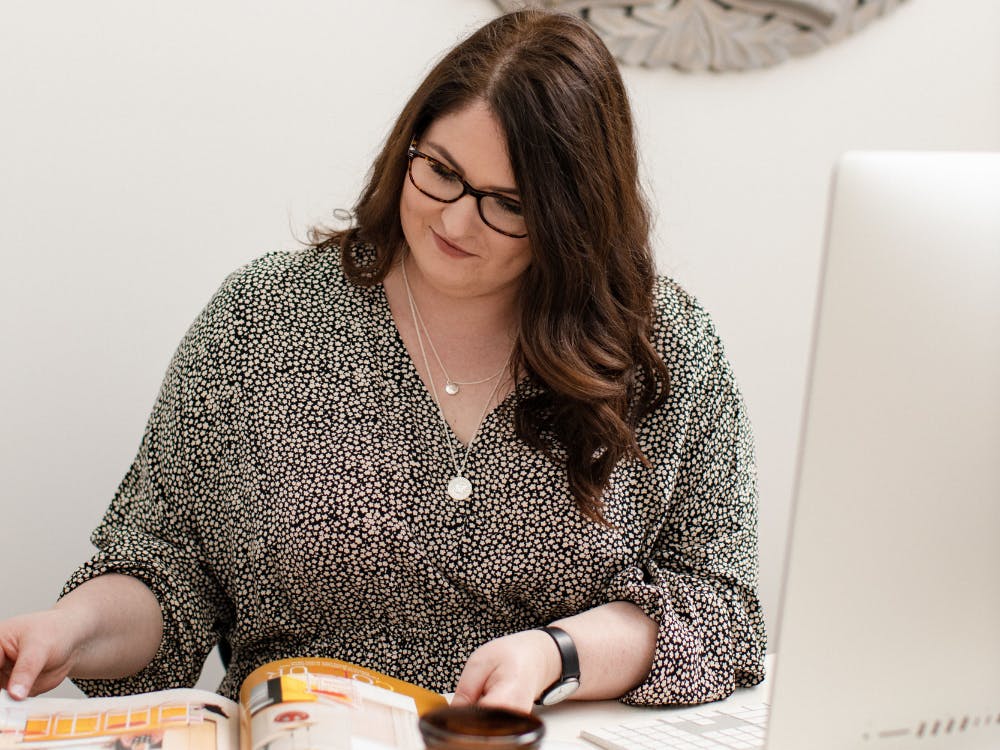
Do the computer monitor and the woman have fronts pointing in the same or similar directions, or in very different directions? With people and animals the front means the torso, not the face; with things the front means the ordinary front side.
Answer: very different directions

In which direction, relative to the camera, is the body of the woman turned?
toward the camera

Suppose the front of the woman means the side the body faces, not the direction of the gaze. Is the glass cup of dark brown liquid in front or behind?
in front

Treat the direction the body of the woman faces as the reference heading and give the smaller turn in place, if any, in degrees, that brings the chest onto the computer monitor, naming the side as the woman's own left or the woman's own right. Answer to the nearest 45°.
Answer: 0° — they already face it

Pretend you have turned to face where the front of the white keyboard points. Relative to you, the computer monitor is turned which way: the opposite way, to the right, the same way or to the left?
the same way

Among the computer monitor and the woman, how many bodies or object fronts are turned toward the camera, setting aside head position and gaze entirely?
1

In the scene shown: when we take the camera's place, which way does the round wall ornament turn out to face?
facing the viewer

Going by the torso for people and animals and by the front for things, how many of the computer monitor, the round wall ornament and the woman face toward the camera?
2

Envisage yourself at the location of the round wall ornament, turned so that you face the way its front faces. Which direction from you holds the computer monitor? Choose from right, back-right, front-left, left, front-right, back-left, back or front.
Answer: front

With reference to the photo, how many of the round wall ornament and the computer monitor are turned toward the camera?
1

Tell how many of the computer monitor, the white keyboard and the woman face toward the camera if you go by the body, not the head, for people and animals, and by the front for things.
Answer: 1

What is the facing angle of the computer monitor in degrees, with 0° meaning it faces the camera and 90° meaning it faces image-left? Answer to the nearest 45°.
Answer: approximately 135°

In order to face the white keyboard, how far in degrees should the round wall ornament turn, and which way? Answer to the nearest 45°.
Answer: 0° — it already faces it
